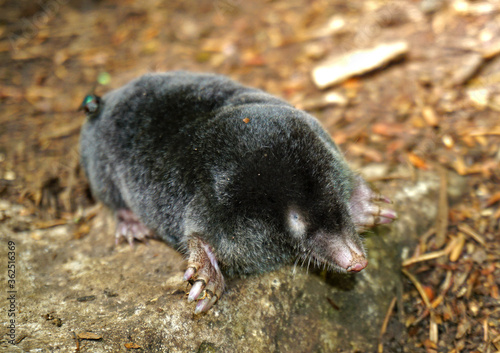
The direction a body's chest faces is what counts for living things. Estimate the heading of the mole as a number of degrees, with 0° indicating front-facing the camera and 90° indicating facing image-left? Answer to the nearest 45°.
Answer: approximately 315°
